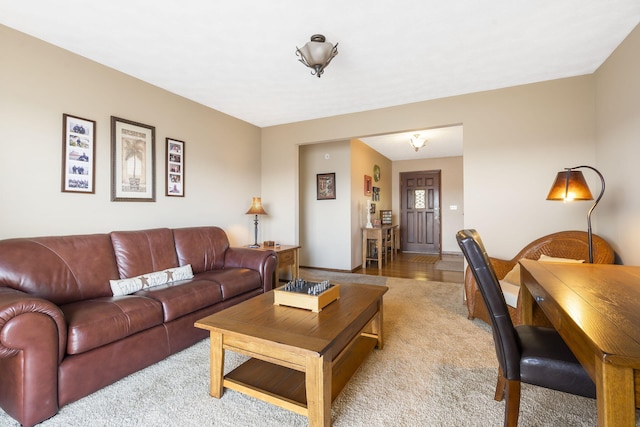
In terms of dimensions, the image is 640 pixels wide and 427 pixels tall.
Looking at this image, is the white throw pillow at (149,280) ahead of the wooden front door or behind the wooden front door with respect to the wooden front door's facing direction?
ahead

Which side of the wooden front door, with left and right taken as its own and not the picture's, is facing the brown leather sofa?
front

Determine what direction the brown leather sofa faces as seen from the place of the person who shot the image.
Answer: facing the viewer and to the right of the viewer

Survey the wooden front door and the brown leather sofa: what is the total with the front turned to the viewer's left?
0

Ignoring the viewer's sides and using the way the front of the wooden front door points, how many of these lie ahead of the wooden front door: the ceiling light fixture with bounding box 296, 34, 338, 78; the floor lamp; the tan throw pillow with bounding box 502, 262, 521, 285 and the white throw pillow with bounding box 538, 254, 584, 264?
4

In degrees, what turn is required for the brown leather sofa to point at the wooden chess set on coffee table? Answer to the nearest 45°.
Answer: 0° — it already faces it

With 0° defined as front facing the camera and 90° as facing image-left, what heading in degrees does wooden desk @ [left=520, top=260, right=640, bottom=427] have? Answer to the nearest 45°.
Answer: approximately 90°

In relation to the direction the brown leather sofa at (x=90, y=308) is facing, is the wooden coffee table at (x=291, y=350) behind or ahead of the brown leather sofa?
ahead

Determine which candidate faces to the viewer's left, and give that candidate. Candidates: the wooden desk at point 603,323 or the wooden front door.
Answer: the wooden desk

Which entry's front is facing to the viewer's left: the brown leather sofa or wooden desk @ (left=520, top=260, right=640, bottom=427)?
the wooden desk

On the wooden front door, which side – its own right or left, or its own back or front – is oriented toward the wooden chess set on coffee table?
front

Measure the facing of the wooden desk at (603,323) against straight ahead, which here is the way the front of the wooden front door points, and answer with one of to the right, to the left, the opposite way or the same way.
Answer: to the right
